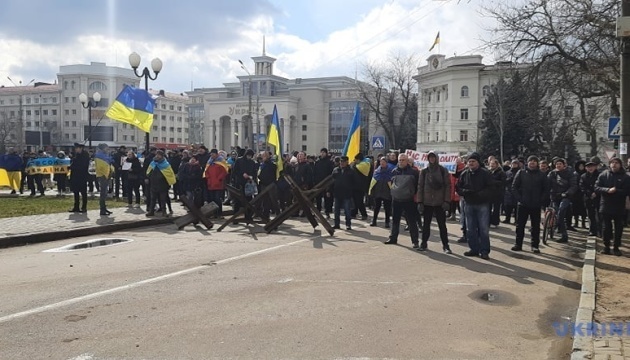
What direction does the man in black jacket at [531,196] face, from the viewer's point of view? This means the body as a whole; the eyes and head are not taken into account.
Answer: toward the camera

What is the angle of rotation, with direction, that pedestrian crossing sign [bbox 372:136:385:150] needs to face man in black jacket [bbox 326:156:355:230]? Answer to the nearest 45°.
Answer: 0° — it already faces them

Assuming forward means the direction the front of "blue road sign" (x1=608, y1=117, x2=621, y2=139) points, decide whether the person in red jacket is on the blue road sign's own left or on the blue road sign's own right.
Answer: on the blue road sign's own right

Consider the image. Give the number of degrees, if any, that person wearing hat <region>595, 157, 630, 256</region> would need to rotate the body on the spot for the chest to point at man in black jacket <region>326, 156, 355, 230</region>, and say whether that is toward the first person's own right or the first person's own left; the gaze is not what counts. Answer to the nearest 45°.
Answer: approximately 90° to the first person's own right

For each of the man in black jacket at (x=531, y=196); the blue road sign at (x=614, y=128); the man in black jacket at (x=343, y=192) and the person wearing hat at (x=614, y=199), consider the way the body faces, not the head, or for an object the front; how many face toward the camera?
4

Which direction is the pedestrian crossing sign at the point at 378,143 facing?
toward the camera

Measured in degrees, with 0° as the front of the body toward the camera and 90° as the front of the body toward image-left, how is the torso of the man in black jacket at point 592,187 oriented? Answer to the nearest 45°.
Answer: approximately 45°

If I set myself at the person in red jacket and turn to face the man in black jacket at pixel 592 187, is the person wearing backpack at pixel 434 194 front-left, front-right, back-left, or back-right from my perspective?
front-right

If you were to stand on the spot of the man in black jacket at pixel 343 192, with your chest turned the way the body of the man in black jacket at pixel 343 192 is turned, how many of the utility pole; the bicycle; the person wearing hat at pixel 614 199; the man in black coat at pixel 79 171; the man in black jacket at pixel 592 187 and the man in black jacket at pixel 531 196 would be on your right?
1

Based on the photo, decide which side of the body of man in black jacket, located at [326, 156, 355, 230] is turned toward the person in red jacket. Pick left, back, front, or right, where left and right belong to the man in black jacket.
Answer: right

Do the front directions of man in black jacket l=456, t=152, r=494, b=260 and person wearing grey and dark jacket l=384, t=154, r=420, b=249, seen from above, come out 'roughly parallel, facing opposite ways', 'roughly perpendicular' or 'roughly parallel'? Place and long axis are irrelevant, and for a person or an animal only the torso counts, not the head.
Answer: roughly parallel

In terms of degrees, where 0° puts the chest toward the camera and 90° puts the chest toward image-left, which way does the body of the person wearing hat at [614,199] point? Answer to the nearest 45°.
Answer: approximately 0°
